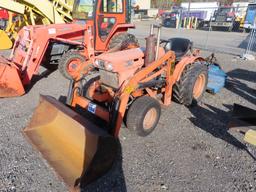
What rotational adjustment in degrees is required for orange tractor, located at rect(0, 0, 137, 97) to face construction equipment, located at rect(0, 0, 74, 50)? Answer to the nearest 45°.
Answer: approximately 90° to its right

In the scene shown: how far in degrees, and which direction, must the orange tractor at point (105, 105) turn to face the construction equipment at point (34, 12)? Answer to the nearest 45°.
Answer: approximately 90° to its right

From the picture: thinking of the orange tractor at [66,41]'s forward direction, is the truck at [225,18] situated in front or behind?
behind

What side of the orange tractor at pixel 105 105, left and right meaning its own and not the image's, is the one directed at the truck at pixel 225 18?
back

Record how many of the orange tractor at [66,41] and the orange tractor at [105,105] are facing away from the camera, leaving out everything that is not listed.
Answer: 0

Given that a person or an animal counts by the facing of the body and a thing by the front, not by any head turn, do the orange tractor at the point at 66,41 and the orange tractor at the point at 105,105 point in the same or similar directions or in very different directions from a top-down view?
same or similar directions

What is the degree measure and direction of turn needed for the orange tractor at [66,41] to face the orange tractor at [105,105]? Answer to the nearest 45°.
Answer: approximately 45° to its left

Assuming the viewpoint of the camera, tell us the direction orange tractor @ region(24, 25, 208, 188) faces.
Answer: facing the viewer and to the left of the viewer

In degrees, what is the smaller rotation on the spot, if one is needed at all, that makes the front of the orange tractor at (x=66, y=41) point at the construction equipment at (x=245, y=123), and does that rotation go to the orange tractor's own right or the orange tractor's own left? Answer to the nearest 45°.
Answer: approximately 90° to the orange tractor's own left
